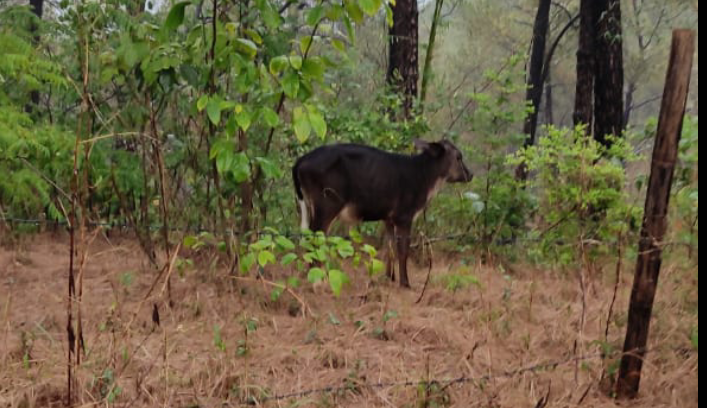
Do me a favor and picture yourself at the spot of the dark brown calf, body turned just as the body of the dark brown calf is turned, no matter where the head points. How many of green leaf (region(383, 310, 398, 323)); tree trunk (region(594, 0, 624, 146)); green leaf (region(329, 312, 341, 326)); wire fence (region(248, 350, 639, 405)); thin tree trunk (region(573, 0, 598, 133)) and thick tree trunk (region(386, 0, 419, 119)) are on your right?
3

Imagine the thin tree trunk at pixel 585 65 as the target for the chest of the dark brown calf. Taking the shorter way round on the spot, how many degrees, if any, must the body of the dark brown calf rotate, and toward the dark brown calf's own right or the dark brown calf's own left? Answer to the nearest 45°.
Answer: approximately 45° to the dark brown calf's own left

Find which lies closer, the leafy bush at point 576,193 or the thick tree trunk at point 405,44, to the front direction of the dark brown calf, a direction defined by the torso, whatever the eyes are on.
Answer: the leafy bush

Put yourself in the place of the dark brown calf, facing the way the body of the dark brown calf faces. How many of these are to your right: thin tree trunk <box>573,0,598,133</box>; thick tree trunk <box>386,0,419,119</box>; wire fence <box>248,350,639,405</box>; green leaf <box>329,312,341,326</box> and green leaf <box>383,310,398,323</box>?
3

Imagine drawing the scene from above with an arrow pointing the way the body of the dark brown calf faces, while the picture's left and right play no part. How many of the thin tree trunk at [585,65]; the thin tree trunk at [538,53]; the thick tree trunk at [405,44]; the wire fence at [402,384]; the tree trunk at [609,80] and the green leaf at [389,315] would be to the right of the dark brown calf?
2

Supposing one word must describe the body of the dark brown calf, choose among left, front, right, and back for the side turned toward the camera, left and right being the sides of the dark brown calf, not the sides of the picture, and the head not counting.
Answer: right

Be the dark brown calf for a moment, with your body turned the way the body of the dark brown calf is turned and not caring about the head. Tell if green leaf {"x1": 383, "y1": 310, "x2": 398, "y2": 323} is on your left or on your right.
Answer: on your right

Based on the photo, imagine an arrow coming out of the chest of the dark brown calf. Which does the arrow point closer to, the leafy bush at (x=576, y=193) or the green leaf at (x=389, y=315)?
the leafy bush

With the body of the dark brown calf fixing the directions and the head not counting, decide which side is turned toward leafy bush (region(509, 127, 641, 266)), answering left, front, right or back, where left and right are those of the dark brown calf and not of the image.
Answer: front

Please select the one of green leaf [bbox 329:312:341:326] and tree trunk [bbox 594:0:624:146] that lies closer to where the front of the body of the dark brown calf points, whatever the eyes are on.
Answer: the tree trunk

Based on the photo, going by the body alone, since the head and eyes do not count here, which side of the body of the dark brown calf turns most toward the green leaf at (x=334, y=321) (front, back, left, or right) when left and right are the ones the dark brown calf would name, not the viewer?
right

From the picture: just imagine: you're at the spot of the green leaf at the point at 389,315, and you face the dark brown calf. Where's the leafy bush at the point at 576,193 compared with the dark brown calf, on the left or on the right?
right

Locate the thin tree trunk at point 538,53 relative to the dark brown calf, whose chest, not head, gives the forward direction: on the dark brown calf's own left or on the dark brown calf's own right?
on the dark brown calf's own left

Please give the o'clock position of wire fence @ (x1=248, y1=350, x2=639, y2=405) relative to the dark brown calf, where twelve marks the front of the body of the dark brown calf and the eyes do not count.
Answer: The wire fence is roughly at 3 o'clock from the dark brown calf.

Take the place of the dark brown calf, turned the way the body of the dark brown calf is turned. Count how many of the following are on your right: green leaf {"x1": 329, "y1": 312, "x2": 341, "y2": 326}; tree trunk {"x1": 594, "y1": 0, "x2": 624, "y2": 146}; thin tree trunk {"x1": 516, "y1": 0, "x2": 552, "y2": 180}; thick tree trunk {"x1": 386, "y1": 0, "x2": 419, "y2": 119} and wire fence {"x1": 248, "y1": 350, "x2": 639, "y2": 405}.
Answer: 2

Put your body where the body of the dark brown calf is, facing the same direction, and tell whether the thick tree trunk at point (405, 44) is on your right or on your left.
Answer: on your left

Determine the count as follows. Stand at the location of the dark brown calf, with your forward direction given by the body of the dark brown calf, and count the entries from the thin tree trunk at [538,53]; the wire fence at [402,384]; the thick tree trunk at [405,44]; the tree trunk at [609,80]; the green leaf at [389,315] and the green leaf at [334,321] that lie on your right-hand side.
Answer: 3
